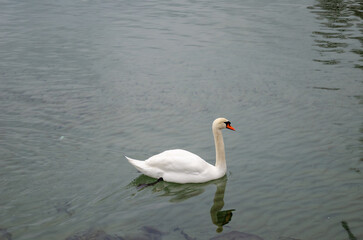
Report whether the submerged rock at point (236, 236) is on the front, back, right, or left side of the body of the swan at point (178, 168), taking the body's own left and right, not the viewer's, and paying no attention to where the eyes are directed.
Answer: right

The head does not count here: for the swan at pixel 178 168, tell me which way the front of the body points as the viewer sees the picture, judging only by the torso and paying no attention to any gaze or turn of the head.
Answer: to the viewer's right
